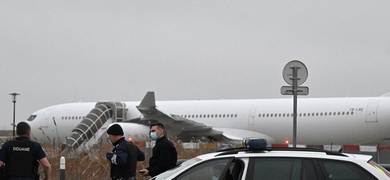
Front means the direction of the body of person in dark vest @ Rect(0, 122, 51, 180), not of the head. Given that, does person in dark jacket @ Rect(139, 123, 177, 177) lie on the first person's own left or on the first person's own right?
on the first person's own right

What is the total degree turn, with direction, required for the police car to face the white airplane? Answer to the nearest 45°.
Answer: approximately 90° to its right

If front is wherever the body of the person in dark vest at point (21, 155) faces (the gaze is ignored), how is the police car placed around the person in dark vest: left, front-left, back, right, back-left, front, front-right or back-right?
back-right

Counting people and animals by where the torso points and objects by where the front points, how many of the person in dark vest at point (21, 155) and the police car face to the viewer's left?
1

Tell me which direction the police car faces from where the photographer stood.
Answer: facing to the left of the viewer

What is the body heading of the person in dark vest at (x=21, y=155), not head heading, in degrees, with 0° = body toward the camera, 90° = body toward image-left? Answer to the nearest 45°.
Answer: approximately 180°

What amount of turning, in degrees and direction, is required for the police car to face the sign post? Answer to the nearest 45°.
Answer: approximately 90° to its right

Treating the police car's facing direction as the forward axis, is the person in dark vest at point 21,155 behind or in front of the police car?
in front

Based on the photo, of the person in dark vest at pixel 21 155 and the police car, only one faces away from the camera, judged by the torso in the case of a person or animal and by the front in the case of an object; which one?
the person in dark vest

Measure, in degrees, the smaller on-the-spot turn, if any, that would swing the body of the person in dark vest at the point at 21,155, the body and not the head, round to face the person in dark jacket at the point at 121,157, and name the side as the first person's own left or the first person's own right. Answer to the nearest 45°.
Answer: approximately 90° to the first person's own right
